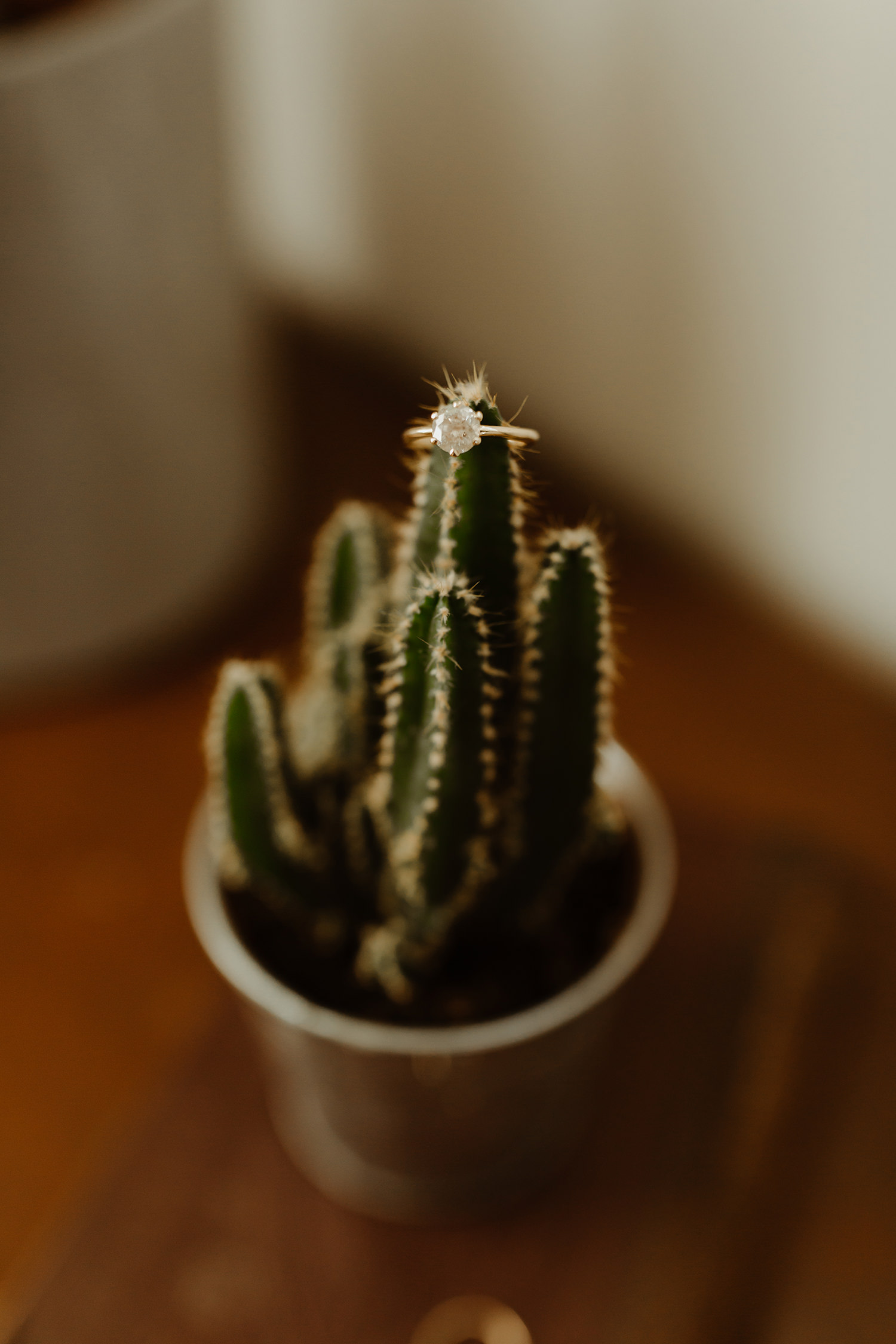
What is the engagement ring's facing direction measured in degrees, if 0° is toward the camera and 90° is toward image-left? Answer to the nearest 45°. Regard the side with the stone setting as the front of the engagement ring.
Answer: approximately 0°
